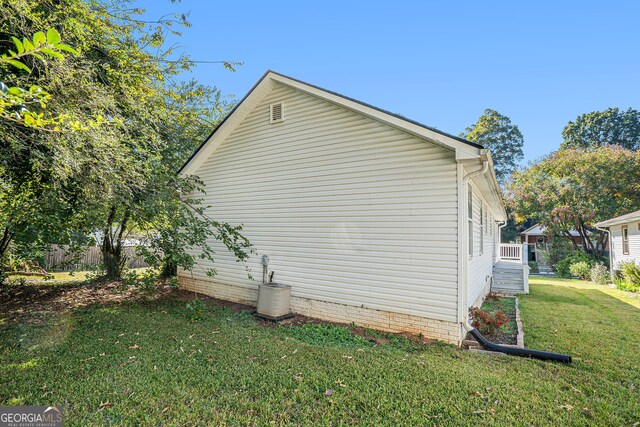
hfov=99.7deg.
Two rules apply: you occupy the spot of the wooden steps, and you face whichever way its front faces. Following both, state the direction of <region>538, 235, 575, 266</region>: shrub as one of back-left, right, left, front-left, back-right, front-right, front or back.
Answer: back

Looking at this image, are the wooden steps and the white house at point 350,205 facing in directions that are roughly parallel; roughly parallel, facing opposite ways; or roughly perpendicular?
roughly perpendicular

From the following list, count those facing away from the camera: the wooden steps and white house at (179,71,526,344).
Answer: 0

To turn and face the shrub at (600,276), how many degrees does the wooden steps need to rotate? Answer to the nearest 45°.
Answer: approximately 135° to its left

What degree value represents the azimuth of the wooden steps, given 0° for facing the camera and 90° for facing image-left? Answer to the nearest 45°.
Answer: approximately 0°

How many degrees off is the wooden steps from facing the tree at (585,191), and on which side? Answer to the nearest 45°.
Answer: approximately 180°
